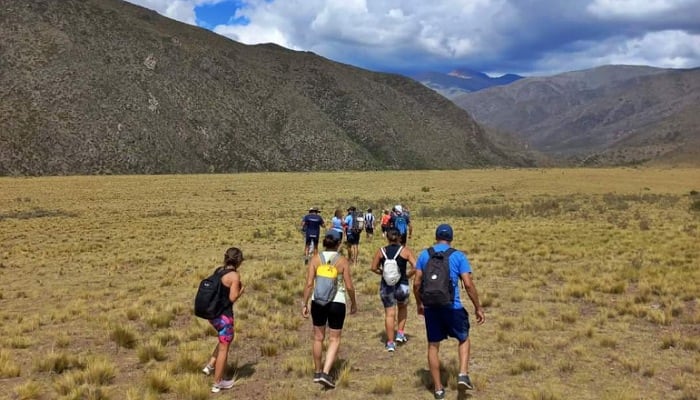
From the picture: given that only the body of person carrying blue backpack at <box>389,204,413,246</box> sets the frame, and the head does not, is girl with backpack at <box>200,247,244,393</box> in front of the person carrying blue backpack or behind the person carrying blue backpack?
behind

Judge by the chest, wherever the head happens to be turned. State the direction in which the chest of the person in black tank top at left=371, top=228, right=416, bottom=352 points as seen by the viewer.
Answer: away from the camera

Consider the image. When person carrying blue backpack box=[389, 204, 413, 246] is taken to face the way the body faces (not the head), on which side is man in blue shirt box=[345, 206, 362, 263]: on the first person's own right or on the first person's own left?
on the first person's own left

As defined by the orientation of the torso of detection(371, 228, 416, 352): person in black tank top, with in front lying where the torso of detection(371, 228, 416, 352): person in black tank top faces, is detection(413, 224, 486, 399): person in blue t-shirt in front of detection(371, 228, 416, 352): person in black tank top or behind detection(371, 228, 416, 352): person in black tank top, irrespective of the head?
behind

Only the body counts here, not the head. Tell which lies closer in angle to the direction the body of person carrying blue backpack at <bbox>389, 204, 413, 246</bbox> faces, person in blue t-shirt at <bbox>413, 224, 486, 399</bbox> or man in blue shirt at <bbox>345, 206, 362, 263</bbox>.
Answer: the man in blue shirt

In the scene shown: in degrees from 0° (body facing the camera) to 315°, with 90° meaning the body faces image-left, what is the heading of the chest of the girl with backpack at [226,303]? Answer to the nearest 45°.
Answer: approximately 225°

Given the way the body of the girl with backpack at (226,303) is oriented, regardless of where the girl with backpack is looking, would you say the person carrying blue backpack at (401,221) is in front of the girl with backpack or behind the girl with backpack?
in front

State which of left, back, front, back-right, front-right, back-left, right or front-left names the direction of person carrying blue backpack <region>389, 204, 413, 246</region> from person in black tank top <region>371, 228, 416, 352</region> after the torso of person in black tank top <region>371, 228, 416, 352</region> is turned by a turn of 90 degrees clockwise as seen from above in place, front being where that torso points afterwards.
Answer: left

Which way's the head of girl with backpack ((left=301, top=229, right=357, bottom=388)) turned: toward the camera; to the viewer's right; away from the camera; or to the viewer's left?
away from the camera

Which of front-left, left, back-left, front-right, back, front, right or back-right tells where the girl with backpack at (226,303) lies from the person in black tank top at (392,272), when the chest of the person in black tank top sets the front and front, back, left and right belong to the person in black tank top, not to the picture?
back-left

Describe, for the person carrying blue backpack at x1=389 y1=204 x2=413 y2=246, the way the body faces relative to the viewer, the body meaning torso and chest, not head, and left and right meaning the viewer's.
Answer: facing away from the viewer

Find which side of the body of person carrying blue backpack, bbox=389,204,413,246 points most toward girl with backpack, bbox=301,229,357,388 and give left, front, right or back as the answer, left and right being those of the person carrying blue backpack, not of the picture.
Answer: back

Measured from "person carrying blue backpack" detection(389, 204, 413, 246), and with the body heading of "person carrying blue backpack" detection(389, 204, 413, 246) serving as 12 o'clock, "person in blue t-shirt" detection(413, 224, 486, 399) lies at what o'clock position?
"person in blue t-shirt" detection(413, 224, 486, 399) is roughly at 6 o'clock from "person carrying blue backpack" detection(389, 204, 413, 246).
